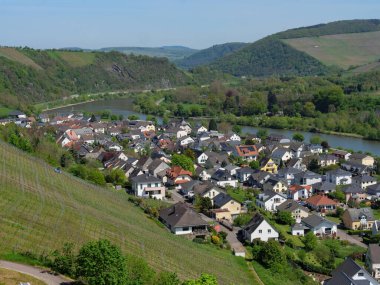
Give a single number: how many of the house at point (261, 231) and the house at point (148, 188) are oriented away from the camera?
0

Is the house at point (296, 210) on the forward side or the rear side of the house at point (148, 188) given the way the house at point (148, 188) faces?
on the forward side

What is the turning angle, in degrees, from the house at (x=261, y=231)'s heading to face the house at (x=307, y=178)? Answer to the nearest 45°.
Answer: approximately 135° to its left

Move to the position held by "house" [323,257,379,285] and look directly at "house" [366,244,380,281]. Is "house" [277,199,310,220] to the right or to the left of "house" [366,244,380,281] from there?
left

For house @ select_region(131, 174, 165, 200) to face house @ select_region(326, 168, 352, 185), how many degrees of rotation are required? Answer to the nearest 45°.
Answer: approximately 45° to its left

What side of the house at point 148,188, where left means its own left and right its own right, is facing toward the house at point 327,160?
left

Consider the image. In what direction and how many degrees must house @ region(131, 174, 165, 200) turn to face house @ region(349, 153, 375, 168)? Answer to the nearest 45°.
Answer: approximately 90° to its left

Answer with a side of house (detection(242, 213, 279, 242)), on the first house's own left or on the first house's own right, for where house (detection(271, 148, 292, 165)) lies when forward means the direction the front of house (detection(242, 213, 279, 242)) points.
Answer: on the first house's own left

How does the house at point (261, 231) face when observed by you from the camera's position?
facing the viewer and to the right of the viewer

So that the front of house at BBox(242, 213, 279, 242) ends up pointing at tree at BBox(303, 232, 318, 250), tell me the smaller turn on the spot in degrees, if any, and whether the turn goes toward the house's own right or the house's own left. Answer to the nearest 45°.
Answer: approximately 45° to the house's own left
